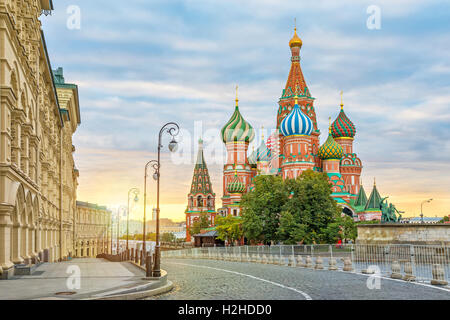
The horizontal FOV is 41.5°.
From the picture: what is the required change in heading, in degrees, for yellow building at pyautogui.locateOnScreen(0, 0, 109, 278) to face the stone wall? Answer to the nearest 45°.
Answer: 0° — it already faces it

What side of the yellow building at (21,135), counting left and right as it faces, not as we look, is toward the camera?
right

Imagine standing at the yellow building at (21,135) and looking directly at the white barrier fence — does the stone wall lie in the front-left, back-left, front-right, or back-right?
front-left

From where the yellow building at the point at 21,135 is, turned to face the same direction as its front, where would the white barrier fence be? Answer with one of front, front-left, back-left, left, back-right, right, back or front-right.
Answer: front
